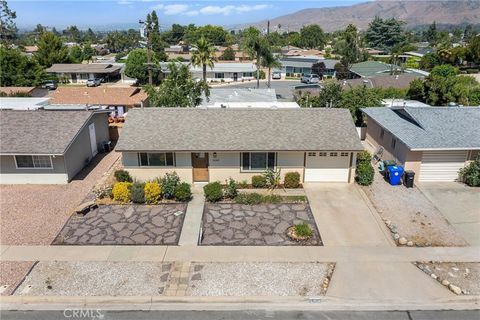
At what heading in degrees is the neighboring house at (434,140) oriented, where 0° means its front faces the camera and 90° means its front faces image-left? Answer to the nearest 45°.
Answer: approximately 0°

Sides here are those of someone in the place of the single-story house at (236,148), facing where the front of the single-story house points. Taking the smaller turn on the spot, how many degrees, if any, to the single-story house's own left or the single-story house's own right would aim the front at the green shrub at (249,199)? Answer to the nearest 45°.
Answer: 0° — it already faces it

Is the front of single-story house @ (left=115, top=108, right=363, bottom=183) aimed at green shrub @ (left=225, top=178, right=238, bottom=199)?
yes

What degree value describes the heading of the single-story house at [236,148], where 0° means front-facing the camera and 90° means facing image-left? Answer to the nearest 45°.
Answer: approximately 0°

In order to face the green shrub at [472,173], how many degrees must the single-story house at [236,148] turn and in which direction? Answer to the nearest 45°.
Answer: approximately 90° to its left

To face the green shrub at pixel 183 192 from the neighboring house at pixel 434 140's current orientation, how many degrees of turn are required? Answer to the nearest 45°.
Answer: approximately 45° to its right

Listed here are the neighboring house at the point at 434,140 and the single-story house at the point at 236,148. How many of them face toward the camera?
2

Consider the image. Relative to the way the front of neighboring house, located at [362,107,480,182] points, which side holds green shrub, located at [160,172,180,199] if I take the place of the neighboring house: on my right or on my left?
on my right

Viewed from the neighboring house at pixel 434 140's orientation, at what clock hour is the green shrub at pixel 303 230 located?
The green shrub is roughly at 1 o'clock from the neighboring house.

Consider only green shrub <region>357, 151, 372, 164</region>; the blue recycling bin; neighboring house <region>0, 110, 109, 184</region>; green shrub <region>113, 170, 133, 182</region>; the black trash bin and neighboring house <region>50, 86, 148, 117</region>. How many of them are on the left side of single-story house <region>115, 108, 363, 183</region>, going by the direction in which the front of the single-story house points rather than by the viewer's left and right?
3

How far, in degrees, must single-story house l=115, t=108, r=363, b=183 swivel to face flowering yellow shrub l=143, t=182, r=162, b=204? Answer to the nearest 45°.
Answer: approximately 45° to its right

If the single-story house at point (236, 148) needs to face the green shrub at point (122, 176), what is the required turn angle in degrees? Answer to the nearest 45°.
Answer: approximately 90° to its right
